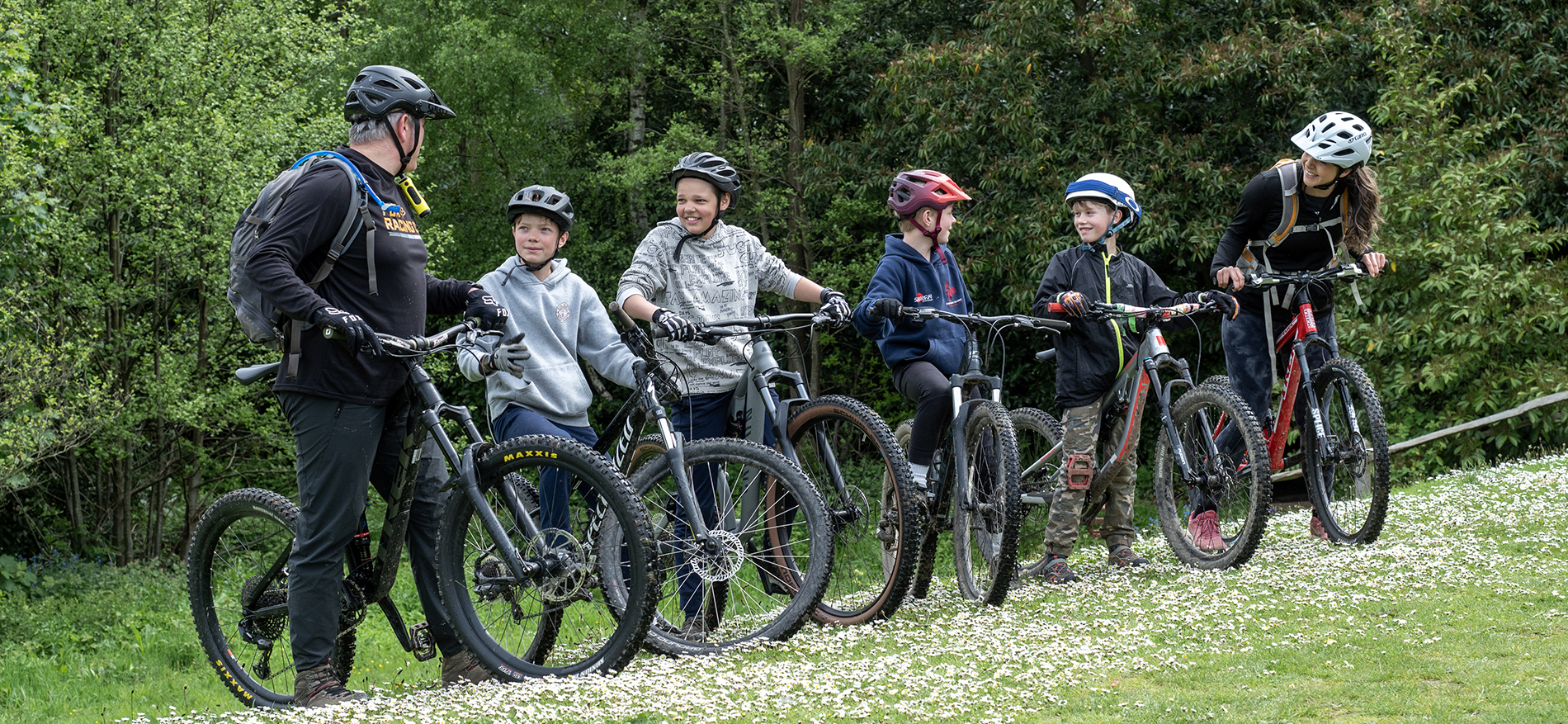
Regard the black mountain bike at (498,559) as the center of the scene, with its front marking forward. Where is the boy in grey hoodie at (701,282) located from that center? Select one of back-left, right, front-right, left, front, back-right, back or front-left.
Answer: left

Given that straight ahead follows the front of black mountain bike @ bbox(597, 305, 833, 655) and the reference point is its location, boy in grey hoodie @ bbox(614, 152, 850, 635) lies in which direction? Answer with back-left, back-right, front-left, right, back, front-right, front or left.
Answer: back-left

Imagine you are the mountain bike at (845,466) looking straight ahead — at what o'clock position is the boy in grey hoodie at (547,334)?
The boy in grey hoodie is roughly at 5 o'clock from the mountain bike.

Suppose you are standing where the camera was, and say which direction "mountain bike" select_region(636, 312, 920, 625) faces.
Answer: facing the viewer and to the right of the viewer

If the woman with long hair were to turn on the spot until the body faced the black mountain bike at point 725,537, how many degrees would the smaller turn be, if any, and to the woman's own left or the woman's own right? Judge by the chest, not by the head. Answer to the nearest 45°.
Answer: approximately 45° to the woman's own right

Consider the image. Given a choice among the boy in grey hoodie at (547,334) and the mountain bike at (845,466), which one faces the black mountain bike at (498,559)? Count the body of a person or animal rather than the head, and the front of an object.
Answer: the boy in grey hoodie

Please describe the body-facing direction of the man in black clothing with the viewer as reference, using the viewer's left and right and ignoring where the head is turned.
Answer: facing to the right of the viewer

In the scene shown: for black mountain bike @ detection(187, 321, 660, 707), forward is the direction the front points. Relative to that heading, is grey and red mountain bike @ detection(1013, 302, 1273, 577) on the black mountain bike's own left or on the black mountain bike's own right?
on the black mountain bike's own left

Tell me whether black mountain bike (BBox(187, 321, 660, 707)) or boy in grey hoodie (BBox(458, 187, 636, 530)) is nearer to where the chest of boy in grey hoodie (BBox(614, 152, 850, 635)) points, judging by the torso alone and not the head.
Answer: the black mountain bike

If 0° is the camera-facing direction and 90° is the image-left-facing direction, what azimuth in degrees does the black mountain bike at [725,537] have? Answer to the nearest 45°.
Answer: approximately 315°

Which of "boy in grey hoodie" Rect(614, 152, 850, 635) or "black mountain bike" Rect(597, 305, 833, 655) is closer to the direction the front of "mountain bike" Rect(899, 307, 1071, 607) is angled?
the black mountain bike
